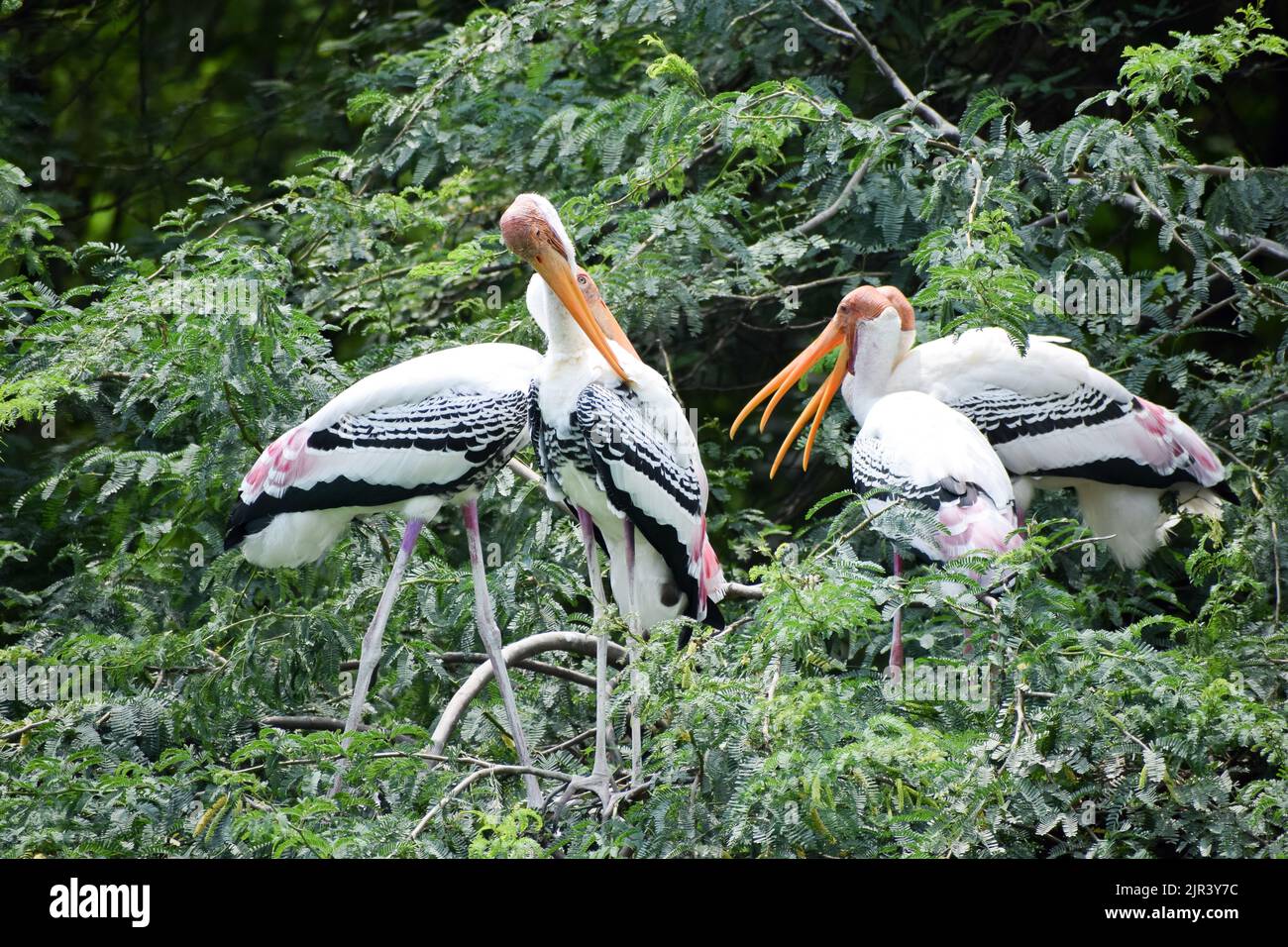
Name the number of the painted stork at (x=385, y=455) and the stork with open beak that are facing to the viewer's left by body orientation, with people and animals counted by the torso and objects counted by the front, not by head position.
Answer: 1

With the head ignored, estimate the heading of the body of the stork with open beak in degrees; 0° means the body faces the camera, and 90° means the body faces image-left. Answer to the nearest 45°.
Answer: approximately 90°

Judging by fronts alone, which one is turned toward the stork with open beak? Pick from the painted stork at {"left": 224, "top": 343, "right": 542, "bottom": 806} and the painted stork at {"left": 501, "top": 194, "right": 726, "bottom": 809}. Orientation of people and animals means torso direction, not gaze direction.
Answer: the painted stork at {"left": 224, "top": 343, "right": 542, "bottom": 806}

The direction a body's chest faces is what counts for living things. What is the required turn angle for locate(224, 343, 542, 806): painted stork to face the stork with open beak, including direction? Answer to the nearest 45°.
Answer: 0° — it already faces it

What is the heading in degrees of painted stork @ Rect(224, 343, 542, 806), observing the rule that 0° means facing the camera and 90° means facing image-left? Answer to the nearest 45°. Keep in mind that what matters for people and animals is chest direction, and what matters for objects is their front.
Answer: approximately 270°

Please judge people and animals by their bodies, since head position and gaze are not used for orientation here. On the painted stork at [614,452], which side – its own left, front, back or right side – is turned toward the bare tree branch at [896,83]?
back

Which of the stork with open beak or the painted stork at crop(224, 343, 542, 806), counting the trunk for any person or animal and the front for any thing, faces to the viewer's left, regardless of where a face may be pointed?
the stork with open beak

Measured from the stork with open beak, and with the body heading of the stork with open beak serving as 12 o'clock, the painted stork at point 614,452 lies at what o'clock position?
The painted stork is roughly at 11 o'clock from the stork with open beak.

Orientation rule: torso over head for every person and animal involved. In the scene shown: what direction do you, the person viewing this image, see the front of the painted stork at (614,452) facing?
facing the viewer and to the left of the viewer
